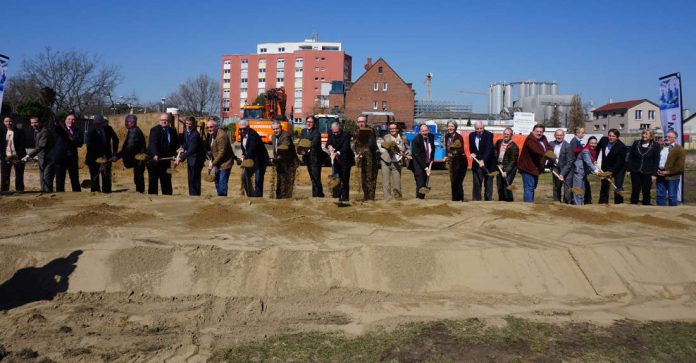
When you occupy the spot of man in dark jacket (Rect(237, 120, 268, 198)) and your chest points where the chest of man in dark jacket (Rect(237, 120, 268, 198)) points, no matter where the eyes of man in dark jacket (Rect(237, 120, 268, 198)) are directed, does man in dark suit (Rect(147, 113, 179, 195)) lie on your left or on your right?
on your right

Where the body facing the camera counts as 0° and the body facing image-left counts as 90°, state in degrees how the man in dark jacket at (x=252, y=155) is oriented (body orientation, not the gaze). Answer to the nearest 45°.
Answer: approximately 45°

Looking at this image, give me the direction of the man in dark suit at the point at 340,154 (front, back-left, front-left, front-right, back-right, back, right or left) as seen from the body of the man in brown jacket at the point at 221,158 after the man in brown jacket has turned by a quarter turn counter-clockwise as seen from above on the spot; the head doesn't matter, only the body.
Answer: front-left

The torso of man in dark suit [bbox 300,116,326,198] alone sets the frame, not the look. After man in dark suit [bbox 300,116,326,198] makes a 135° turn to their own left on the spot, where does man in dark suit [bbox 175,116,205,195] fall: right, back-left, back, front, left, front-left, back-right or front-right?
back

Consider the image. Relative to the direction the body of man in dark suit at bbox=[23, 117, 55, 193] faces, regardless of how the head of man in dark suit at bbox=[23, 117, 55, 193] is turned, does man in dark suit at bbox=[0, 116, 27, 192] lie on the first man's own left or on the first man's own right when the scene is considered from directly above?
on the first man's own right

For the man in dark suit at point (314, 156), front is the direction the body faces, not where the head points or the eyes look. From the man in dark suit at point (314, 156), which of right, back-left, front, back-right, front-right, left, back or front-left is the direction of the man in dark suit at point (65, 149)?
front-right
